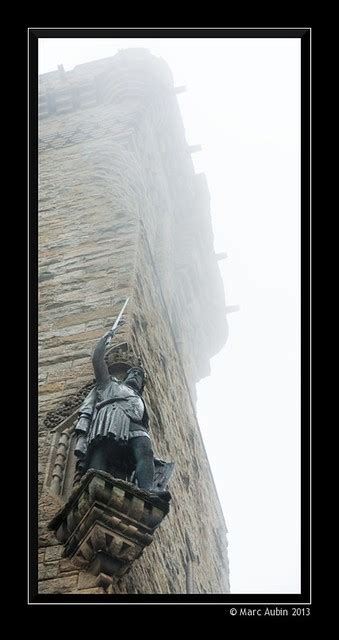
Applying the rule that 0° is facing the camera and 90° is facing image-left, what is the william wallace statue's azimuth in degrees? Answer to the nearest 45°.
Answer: approximately 315°
